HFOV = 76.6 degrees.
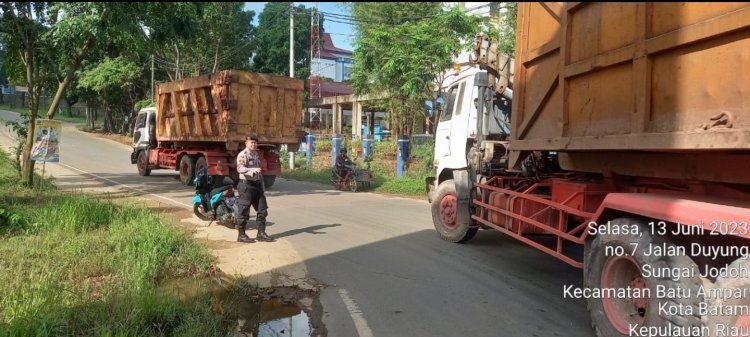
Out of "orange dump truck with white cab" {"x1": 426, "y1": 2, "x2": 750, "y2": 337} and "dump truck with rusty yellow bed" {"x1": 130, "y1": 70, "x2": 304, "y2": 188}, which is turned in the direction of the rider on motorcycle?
"orange dump truck with white cab" {"x1": 426, "y1": 2, "x2": 750, "y2": 337}

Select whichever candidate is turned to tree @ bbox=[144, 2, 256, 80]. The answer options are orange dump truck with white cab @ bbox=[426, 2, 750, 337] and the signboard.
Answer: the orange dump truck with white cab

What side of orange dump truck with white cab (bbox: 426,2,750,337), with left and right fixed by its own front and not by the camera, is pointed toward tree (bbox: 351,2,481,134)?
front

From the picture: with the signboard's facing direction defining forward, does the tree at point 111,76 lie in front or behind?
behind

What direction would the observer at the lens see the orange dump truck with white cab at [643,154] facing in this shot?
facing away from the viewer and to the left of the viewer

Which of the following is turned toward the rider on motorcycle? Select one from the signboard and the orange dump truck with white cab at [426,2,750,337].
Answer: the orange dump truck with white cab

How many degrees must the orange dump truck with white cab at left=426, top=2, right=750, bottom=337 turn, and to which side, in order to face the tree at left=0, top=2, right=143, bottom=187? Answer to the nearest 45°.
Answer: approximately 45° to its left

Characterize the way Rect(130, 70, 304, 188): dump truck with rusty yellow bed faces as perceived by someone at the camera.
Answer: facing away from the viewer and to the left of the viewer

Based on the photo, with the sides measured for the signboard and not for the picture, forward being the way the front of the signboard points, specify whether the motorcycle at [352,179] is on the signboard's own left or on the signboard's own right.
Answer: on the signboard's own left

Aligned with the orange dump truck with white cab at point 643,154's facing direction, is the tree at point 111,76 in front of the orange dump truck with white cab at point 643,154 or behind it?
in front

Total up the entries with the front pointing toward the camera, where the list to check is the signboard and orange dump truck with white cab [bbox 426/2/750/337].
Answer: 1

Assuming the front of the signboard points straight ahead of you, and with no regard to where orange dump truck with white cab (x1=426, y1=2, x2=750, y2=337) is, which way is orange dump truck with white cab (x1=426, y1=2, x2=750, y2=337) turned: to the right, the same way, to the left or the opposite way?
the opposite way

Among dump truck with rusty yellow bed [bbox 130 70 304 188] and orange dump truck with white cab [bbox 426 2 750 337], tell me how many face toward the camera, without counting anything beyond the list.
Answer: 0
